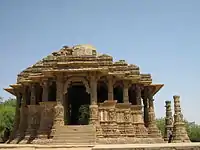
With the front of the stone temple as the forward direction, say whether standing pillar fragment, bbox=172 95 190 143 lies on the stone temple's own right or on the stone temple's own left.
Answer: on the stone temple's own left

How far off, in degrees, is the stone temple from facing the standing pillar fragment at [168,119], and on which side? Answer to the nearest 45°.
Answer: approximately 135° to its left

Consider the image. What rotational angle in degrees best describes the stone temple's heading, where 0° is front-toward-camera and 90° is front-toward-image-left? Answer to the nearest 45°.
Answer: approximately 0°
